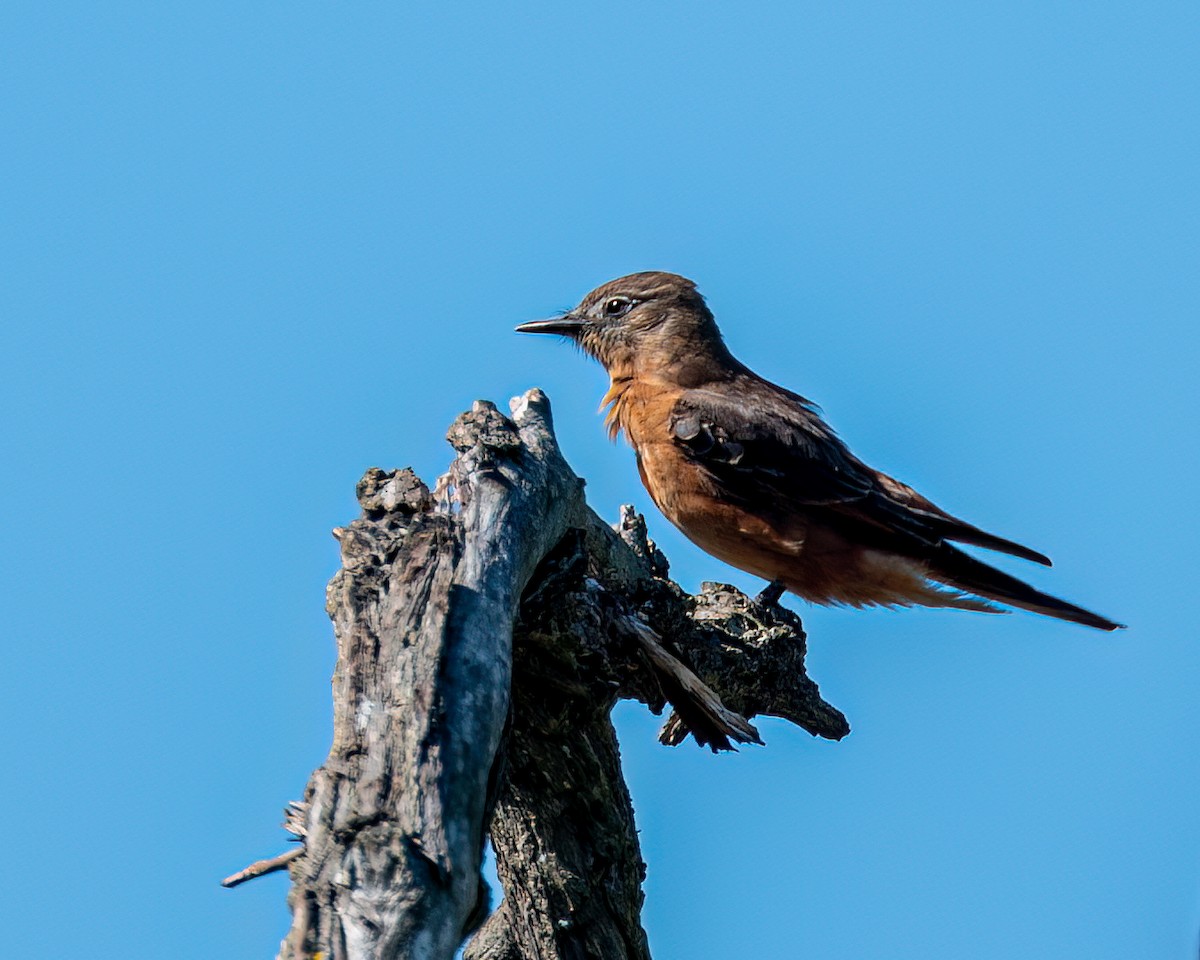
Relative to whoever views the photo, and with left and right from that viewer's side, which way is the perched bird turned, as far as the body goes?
facing to the left of the viewer
